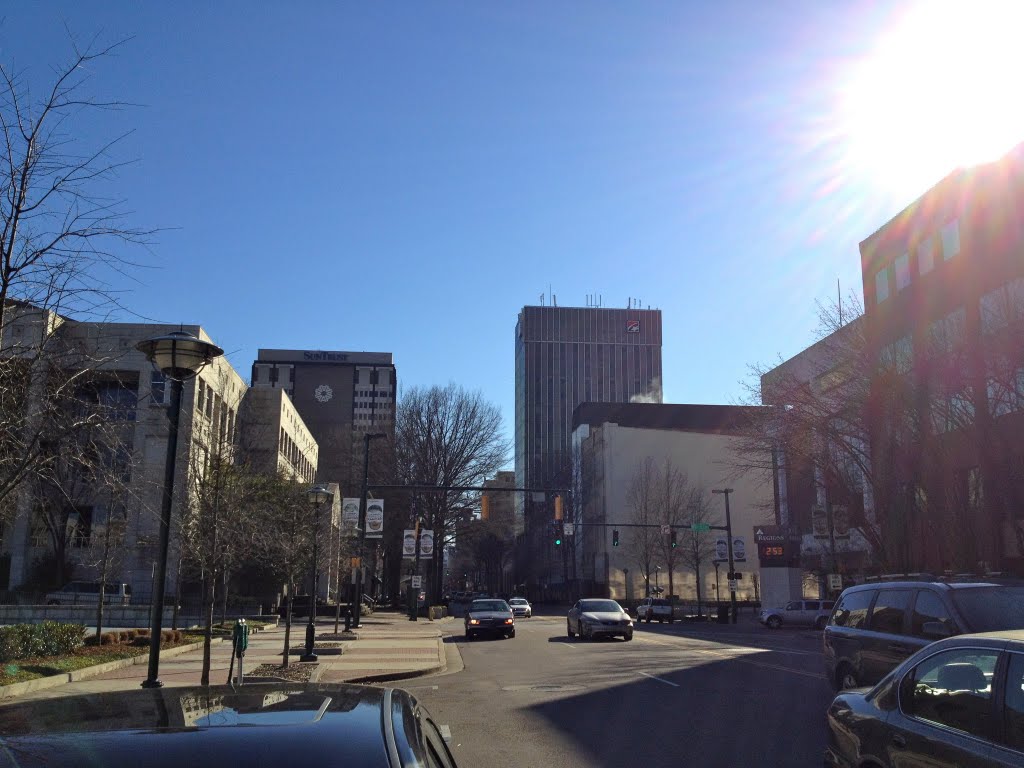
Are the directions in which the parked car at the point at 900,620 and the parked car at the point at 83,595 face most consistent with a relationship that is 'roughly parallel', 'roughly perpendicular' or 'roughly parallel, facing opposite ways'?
roughly perpendicular

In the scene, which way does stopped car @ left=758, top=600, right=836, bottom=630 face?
to the viewer's left

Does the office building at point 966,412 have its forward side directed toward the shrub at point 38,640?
yes

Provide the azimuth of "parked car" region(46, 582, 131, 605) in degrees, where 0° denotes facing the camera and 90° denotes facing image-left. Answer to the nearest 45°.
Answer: approximately 90°

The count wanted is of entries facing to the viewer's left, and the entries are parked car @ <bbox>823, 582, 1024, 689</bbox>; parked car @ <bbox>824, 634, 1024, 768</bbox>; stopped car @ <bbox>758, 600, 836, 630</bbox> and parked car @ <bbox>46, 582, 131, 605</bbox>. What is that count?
2

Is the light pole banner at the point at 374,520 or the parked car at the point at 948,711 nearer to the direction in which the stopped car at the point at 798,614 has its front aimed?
the light pole banner

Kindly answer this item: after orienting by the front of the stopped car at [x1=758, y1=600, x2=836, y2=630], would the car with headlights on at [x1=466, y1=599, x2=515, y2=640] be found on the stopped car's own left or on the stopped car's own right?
on the stopped car's own left
